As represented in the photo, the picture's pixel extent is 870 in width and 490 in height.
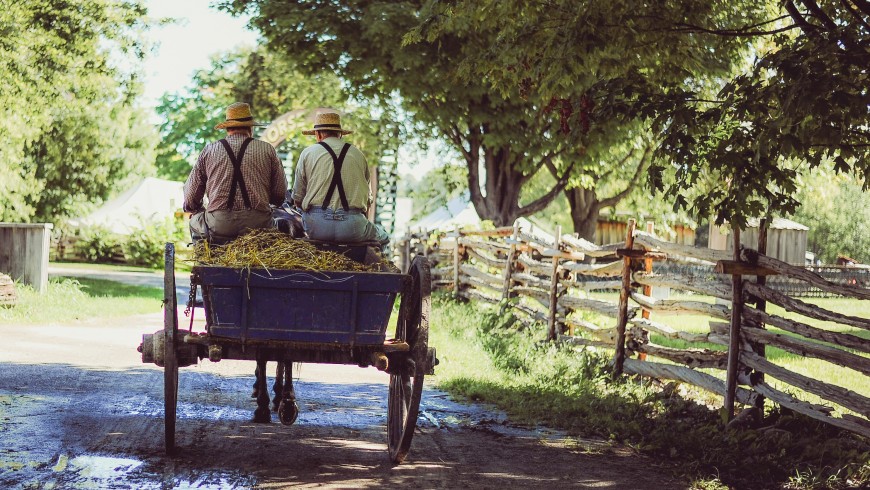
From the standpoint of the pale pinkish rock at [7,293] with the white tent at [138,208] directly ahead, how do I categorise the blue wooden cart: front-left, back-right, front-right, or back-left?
back-right

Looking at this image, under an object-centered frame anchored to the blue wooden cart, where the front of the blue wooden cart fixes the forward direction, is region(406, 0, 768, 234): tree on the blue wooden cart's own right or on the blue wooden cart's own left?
on the blue wooden cart's own right

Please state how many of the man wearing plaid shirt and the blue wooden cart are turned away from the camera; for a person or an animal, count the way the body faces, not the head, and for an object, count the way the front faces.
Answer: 2

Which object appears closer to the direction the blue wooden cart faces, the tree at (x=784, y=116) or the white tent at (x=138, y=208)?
the white tent

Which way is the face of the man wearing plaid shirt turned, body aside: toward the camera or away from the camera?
away from the camera

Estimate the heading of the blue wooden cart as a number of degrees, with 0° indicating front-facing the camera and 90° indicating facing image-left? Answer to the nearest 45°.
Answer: approximately 180°

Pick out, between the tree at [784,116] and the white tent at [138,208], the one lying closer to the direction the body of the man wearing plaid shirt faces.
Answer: the white tent

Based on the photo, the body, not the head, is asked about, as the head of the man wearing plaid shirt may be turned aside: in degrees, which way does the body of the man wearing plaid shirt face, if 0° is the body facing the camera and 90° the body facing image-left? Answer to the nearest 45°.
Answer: approximately 180°
